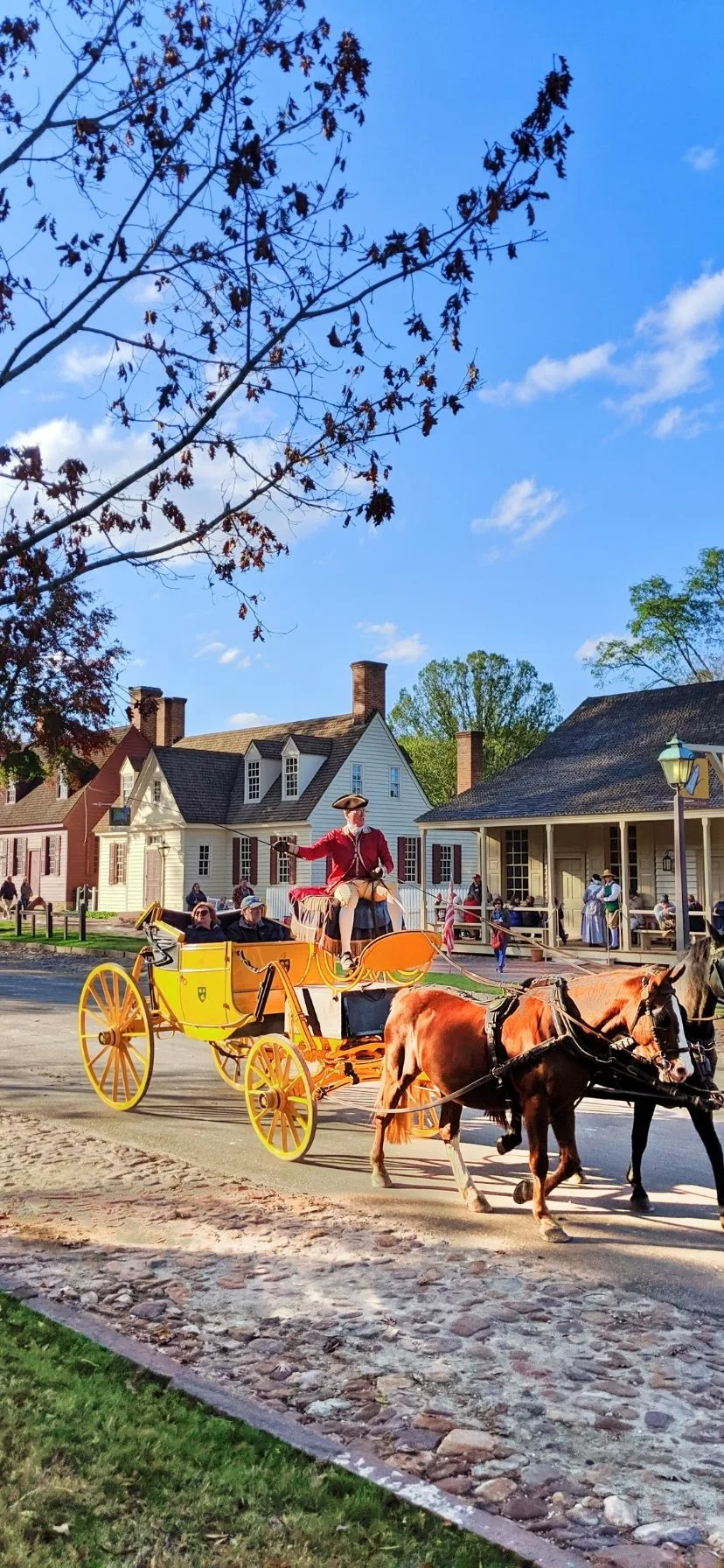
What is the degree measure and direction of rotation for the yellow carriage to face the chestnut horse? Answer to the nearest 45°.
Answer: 0° — it already faces it

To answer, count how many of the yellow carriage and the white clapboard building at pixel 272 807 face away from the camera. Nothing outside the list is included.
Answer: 0

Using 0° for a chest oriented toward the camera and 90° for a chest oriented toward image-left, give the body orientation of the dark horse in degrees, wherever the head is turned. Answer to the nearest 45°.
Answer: approximately 315°

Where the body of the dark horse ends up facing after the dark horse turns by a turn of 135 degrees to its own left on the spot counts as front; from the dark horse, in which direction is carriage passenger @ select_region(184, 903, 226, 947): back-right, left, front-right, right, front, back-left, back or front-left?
front-left

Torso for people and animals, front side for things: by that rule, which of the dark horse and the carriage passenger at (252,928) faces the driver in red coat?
the carriage passenger

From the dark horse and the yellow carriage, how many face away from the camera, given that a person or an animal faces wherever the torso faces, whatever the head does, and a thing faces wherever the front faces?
0

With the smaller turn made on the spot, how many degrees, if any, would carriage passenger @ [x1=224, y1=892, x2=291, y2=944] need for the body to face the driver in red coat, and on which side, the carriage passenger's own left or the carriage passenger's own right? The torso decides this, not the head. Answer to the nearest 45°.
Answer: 0° — they already face them

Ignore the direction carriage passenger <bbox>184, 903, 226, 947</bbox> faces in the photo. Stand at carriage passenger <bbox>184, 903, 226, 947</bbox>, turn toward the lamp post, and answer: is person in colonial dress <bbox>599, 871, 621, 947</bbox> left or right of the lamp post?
left

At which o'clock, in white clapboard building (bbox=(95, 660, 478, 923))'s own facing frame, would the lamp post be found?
The lamp post is roughly at 10 o'clock from the white clapboard building.

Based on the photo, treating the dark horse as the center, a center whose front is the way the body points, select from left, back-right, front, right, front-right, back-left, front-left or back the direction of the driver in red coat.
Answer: back

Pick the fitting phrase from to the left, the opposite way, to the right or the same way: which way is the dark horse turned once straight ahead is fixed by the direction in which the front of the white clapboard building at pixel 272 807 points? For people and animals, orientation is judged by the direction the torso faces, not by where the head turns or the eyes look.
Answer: to the left

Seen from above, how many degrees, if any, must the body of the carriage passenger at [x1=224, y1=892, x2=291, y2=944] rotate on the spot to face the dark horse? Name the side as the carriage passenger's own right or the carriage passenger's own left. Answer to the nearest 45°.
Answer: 0° — they already face it
